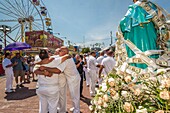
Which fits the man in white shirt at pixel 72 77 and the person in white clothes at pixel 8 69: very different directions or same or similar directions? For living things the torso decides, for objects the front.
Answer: very different directions

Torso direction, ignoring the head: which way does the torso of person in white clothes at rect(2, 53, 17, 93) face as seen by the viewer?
to the viewer's right

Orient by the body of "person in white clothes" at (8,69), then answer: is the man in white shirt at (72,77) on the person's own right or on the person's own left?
on the person's own right
